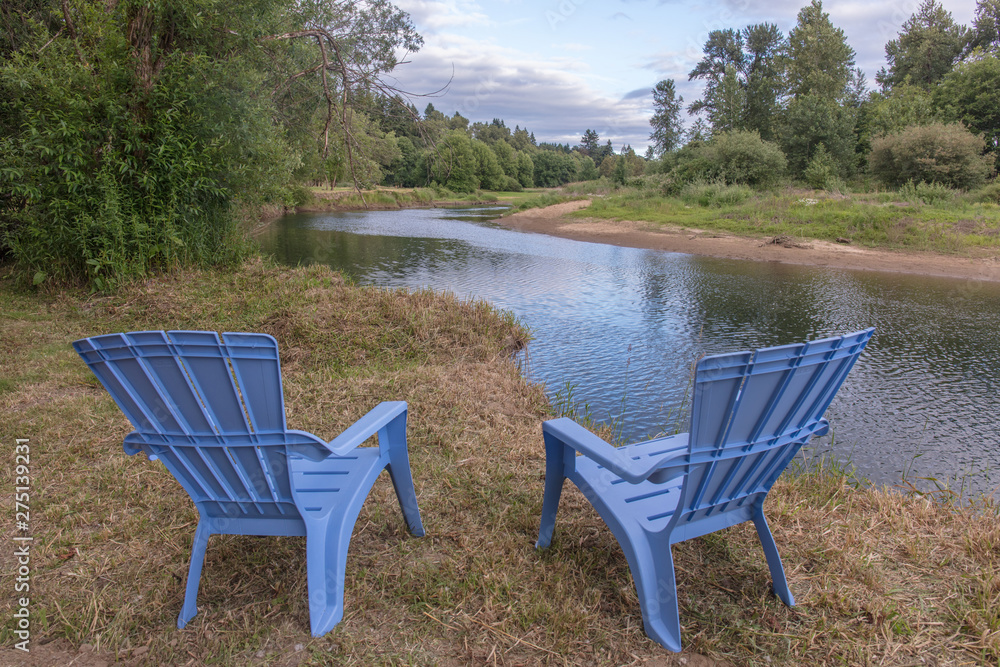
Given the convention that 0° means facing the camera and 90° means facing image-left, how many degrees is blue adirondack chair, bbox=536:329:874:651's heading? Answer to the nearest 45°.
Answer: approximately 135°

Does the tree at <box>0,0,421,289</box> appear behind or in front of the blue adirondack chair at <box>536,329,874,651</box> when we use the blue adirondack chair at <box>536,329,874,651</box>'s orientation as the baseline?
in front

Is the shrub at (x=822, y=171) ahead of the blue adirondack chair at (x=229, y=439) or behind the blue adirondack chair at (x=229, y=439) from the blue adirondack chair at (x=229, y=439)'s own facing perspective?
ahead

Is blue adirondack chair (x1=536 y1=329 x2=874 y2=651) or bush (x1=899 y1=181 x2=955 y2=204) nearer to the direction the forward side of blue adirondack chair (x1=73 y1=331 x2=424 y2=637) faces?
the bush

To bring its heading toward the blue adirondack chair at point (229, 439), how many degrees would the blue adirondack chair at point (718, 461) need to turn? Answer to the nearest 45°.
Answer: approximately 90° to its left

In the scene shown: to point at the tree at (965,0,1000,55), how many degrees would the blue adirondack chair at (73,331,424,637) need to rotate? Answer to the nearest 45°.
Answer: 0° — it already faces it

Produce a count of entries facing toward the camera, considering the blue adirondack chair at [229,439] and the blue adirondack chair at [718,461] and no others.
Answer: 0

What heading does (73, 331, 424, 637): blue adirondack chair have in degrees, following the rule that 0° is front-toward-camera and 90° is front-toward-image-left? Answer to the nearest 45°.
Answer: approximately 225°

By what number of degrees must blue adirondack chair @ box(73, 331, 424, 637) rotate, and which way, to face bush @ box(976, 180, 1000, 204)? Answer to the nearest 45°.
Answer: approximately 45° to its right

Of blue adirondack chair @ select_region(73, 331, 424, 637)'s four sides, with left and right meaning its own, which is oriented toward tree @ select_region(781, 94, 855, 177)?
front

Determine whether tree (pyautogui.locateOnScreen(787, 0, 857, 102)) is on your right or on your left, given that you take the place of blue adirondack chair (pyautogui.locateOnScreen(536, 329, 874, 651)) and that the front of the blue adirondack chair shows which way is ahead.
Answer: on your right

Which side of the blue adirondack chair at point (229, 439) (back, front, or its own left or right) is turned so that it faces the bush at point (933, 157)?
front

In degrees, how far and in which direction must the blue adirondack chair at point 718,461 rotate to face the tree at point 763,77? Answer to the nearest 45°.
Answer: approximately 45° to its right
